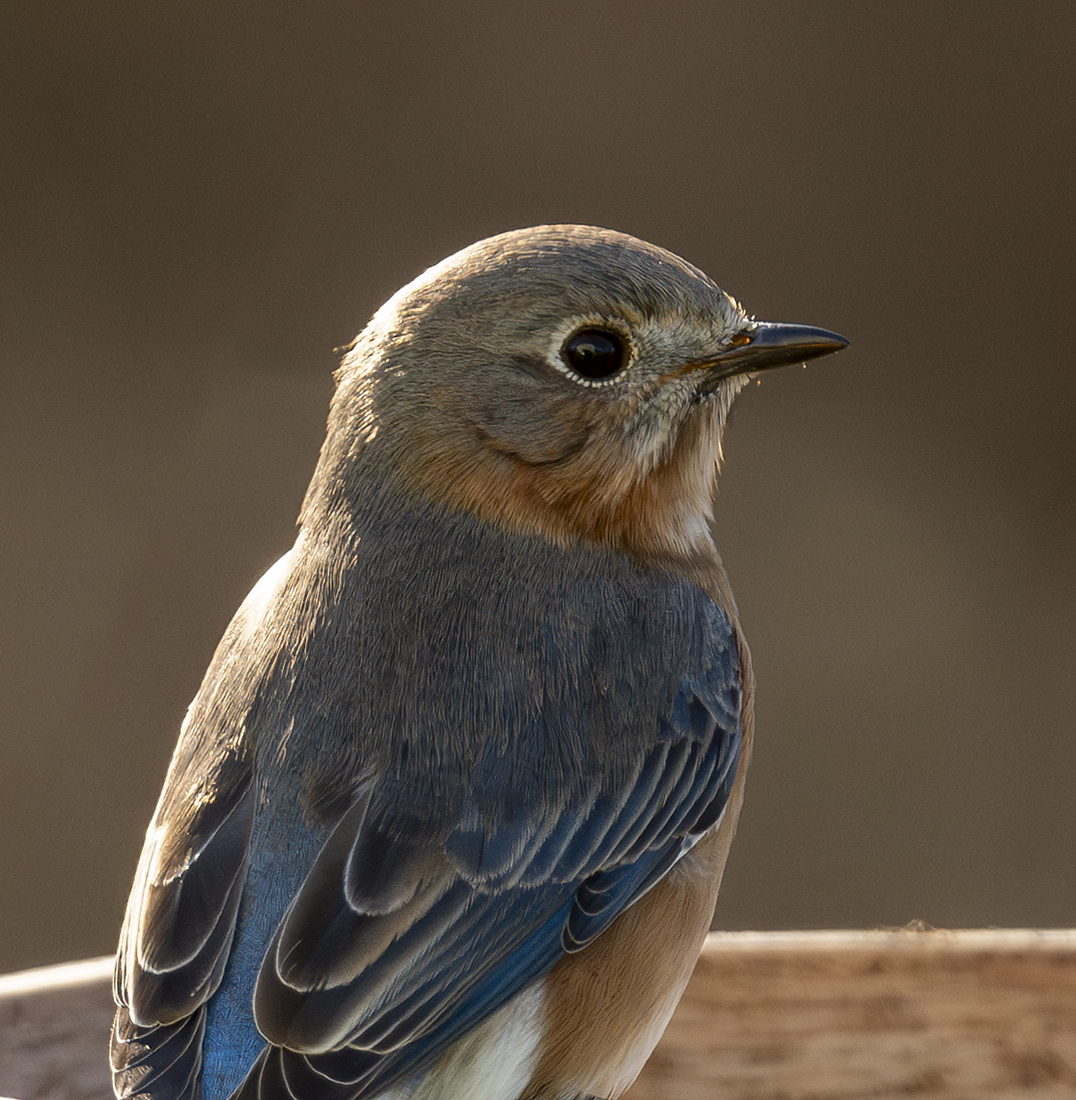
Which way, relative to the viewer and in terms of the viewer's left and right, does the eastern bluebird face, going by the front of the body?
facing away from the viewer and to the right of the viewer
